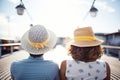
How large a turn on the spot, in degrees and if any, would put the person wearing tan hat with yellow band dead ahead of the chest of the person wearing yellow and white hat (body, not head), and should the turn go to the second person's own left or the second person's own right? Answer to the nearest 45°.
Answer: approximately 90° to the second person's own right

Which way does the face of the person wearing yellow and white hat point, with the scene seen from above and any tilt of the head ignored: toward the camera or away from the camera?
away from the camera

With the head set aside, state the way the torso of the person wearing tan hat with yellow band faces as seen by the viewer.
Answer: away from the camera

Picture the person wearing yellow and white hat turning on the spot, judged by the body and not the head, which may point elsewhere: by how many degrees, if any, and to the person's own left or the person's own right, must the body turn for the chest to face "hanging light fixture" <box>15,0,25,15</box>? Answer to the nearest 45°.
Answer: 0° — they already face it

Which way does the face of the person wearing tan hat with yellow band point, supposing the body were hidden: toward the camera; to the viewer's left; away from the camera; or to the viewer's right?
away from the camera

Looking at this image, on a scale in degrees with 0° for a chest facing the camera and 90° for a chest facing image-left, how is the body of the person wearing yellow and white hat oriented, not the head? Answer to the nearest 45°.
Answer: approximately 180°

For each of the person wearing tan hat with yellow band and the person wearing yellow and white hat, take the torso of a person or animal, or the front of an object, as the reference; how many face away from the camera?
2

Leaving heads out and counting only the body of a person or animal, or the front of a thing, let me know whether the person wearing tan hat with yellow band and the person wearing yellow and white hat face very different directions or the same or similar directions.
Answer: same or similar directions

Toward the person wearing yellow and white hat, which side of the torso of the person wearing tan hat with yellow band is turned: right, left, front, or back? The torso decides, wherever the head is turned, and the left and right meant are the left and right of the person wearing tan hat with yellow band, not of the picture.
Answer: left
